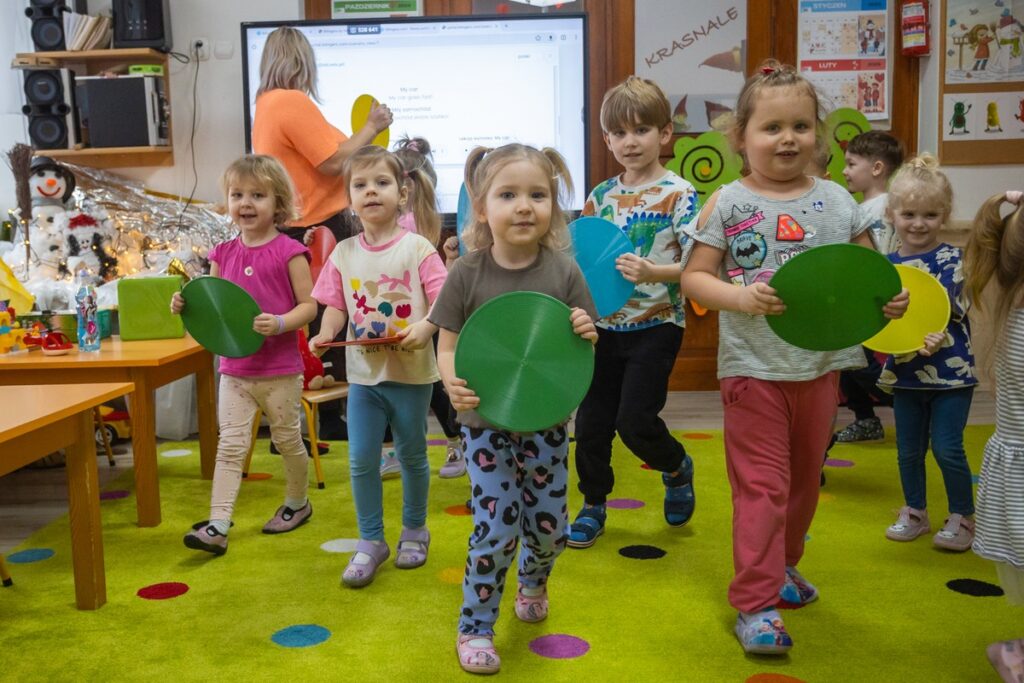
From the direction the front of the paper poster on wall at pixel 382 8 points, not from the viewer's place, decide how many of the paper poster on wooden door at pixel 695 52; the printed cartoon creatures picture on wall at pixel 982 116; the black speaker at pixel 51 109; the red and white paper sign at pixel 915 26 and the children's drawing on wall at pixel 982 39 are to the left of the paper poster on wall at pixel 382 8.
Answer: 4

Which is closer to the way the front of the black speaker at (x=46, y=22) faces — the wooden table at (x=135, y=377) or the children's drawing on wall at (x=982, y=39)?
the wooden table

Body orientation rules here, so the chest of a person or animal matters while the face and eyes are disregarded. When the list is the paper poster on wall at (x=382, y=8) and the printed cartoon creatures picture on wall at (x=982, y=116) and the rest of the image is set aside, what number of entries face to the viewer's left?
0

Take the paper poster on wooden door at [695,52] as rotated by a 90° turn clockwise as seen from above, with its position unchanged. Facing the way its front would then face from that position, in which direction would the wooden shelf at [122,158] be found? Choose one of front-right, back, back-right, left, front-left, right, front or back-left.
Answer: front

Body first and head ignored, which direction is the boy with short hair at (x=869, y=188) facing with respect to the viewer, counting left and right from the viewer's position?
facing to the left of the viewer

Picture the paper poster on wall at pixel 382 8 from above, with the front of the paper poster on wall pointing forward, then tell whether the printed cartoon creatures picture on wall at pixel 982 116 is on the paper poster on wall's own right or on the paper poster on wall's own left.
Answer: on the paper poster on wall's own left

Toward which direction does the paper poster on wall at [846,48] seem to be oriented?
toward the camera

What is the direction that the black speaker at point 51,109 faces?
toward the camera
